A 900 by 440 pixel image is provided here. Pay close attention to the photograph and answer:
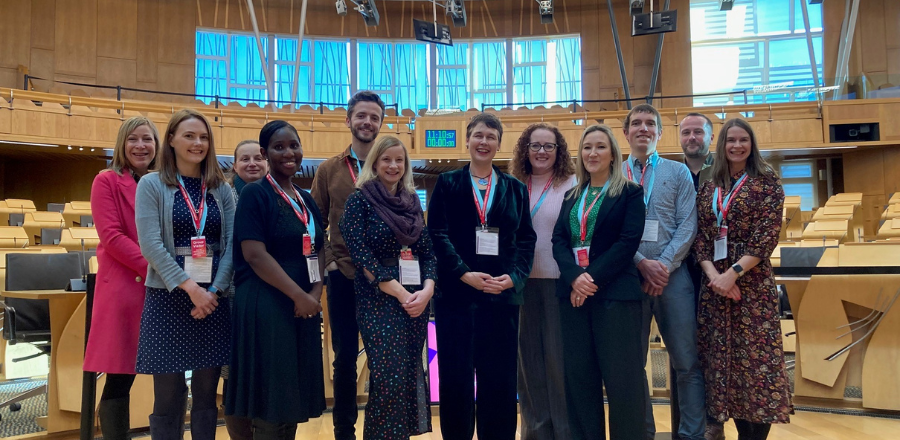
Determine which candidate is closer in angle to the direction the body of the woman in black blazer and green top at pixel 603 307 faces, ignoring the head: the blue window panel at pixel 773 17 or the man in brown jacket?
the man in brown jacket

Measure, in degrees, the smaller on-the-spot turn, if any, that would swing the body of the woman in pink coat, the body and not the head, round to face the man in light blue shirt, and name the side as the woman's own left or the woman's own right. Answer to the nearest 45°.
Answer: approximately 45° to the woman's own left

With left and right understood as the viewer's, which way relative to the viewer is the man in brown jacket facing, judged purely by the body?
facing the viewer and to the right of the viewer

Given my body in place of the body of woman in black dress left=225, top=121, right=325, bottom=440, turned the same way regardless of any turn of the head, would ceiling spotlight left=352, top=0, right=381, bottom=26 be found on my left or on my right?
on my left

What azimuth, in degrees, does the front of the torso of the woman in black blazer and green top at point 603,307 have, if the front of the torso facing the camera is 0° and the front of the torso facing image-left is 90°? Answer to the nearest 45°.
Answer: approximately 45°

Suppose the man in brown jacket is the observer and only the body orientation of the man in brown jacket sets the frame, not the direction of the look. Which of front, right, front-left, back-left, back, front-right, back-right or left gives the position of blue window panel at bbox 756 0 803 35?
left

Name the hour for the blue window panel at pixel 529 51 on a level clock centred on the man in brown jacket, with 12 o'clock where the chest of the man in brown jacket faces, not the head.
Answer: The blue window panel is roughly at 8 o'clock from the man in brown jacket.

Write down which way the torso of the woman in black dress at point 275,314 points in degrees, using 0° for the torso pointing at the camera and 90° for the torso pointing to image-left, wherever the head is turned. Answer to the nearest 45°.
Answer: approximately 315°

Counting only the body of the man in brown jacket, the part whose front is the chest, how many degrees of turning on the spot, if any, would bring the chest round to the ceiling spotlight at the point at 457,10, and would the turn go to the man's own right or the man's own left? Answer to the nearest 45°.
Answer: approximately 135° to the man's own left

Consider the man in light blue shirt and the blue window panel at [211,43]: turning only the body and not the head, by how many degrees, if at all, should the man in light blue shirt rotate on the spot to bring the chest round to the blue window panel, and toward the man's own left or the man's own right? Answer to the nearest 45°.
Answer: approximately 90° to the man's own right

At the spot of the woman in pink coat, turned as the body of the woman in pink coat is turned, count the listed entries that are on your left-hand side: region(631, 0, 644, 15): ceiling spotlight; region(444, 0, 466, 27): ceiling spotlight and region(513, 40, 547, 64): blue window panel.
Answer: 3

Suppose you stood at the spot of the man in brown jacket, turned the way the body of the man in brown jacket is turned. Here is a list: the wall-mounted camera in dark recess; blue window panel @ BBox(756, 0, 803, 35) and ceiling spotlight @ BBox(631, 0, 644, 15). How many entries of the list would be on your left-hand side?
3
